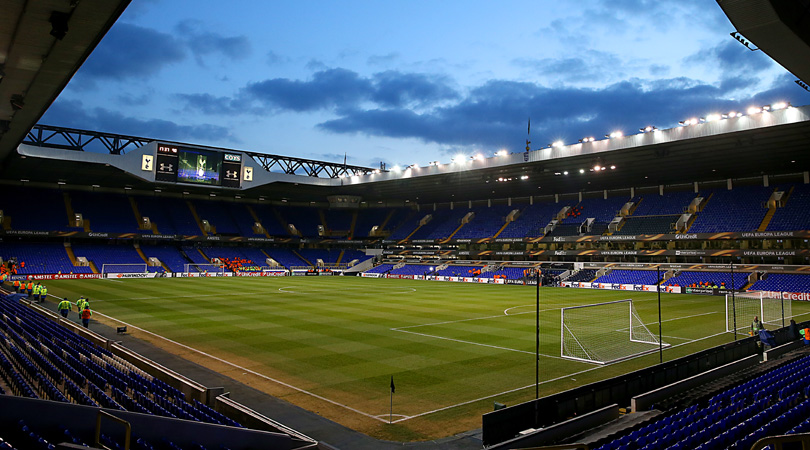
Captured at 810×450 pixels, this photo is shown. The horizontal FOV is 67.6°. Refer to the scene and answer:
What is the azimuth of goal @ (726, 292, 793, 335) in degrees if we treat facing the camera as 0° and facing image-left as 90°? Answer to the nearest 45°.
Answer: approximately 135°

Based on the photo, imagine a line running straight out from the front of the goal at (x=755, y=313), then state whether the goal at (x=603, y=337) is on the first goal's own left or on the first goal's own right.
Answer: on the first goal's own left

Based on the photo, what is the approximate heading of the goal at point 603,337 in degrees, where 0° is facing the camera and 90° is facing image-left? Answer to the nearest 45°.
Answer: approximately 135°

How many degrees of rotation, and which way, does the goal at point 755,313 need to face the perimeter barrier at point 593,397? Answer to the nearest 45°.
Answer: approximately 135° to its left
